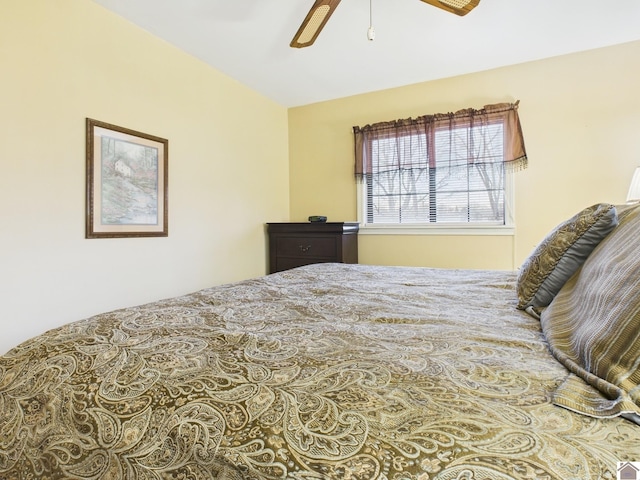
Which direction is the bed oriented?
to the viewer's left

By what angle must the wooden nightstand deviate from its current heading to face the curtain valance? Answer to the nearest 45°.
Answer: approximately 90° to its left

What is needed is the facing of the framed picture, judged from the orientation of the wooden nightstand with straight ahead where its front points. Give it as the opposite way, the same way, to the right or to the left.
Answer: to the left

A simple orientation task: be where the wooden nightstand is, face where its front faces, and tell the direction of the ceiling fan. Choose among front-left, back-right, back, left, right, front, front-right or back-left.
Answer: front

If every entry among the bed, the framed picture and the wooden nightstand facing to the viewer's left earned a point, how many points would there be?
1

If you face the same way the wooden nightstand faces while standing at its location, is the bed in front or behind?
in front

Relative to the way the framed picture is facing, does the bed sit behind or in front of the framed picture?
in front

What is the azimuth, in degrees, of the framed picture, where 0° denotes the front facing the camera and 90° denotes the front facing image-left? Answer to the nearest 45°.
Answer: approximately 315°

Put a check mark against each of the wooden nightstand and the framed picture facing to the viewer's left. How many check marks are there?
0

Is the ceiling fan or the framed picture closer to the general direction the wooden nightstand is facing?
the ceiling fan

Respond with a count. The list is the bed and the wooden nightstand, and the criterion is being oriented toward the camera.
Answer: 1
